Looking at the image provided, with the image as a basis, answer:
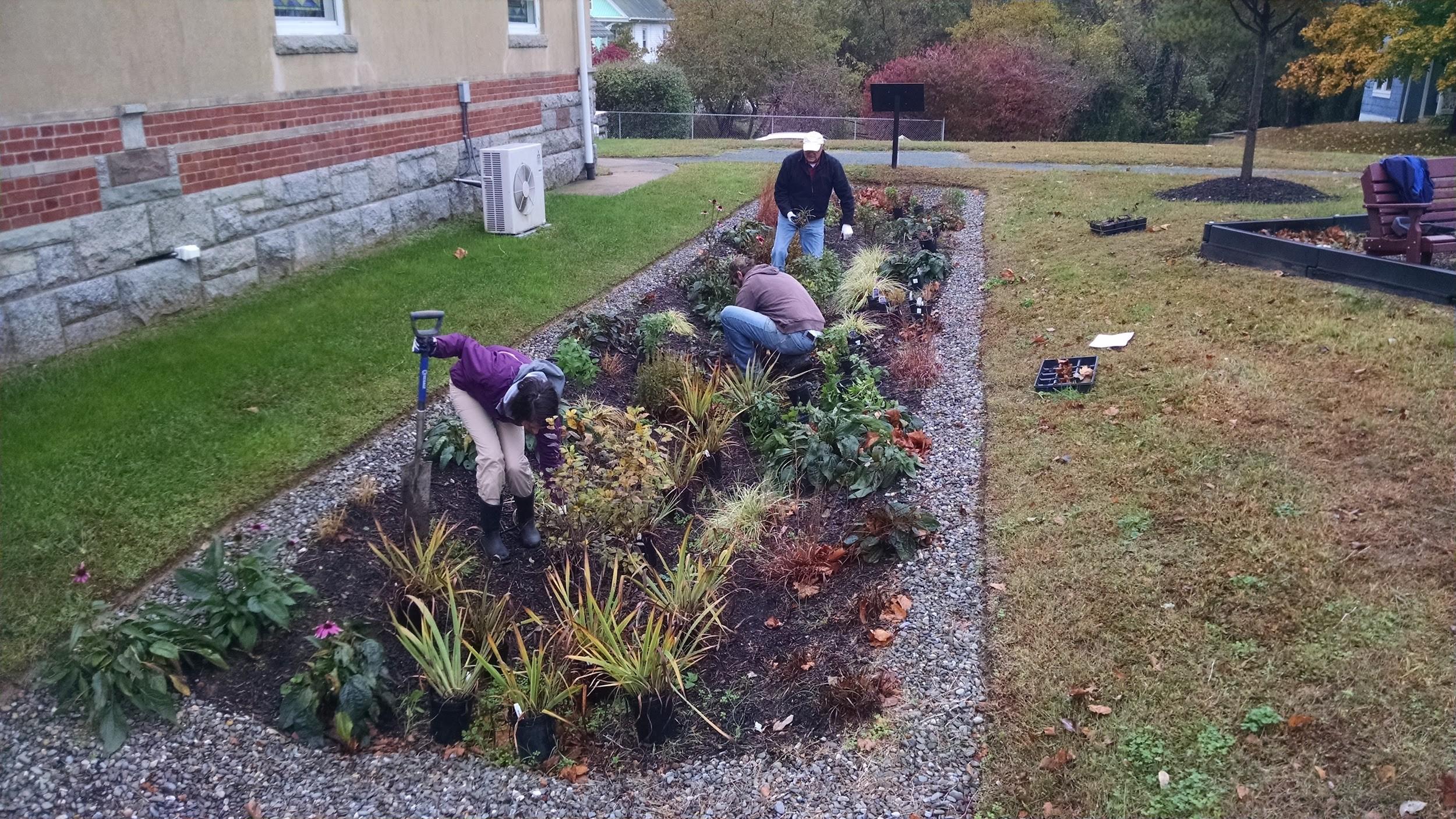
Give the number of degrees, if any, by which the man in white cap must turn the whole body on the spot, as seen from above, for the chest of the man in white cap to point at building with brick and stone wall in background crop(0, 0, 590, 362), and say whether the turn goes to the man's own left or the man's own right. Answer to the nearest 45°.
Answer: approximately 90° to the man's own right

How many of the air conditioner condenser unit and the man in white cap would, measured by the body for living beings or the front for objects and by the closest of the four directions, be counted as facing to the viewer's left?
0

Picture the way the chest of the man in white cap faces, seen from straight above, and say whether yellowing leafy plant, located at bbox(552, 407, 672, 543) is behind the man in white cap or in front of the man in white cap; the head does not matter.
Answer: in front

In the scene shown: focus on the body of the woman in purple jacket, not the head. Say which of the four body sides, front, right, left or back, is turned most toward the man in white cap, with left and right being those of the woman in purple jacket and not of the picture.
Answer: left

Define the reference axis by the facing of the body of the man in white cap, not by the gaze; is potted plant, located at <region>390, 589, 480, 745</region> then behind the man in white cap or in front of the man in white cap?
in front

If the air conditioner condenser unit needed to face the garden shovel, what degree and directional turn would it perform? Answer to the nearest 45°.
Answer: approximately 45° to its right

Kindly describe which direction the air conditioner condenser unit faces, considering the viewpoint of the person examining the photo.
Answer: facing the viewer and to the right of the viewer

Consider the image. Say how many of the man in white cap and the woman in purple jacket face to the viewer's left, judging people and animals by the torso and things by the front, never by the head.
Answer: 0

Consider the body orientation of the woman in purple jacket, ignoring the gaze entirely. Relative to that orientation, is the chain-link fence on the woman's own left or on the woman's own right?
on the woman's own left

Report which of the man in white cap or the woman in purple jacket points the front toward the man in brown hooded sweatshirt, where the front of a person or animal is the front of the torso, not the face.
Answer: the man in white cap

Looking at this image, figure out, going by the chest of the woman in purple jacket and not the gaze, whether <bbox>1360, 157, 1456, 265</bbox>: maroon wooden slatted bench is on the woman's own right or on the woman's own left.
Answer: on the woman's own left

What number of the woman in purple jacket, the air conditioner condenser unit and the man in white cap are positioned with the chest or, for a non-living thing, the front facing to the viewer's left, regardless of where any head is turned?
0

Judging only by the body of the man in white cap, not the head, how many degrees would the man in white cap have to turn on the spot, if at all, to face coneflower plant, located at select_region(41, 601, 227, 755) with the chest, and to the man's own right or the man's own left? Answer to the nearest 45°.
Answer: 0° — they already face it

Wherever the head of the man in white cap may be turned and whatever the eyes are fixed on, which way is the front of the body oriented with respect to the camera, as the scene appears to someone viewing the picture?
toward the camera

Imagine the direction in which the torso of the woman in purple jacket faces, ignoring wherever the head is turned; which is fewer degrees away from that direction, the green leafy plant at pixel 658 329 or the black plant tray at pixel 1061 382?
the black plant tray

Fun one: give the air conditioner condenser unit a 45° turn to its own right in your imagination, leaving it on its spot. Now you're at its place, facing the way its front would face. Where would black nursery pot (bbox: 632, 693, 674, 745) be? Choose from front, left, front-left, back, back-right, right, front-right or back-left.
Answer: front

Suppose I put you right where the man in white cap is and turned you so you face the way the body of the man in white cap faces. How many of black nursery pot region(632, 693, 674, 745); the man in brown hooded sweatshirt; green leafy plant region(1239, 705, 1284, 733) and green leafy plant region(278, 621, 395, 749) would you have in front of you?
4
